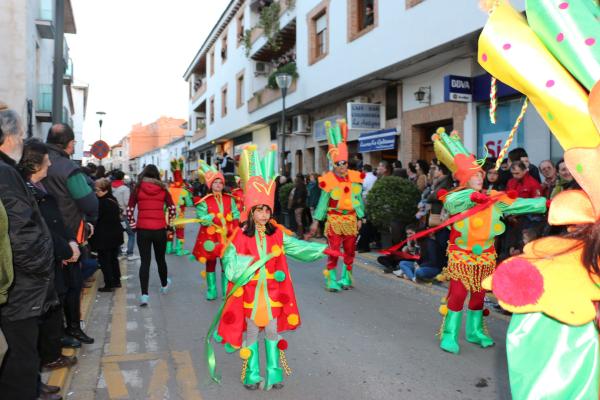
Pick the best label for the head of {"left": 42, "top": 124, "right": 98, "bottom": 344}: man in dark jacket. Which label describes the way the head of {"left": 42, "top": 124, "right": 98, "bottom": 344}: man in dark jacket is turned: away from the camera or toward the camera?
away from the camera

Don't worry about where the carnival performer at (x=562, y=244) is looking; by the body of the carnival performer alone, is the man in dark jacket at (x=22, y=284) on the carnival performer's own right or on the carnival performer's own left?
on the carnival performer's own right

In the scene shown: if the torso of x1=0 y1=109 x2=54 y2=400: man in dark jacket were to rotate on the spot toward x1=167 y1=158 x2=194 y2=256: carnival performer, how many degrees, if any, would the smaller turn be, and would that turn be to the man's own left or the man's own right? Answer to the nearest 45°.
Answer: approximately 90° to the man's own left

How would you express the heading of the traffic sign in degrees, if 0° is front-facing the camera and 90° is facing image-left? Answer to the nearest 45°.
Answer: approximately 0°

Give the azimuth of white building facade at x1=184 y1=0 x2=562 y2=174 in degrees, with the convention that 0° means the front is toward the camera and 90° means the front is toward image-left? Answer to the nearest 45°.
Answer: approximately 45°

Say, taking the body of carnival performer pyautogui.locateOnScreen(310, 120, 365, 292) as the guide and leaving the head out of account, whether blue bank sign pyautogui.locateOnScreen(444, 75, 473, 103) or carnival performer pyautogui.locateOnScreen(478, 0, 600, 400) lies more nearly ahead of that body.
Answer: the carnival performer

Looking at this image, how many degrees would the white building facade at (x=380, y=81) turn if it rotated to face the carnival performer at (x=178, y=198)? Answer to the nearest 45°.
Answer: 0° — it already faces them

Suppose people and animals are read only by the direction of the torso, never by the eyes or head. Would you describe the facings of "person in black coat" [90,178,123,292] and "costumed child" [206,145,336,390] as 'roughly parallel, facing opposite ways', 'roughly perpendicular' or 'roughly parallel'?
roughly perpendicular
